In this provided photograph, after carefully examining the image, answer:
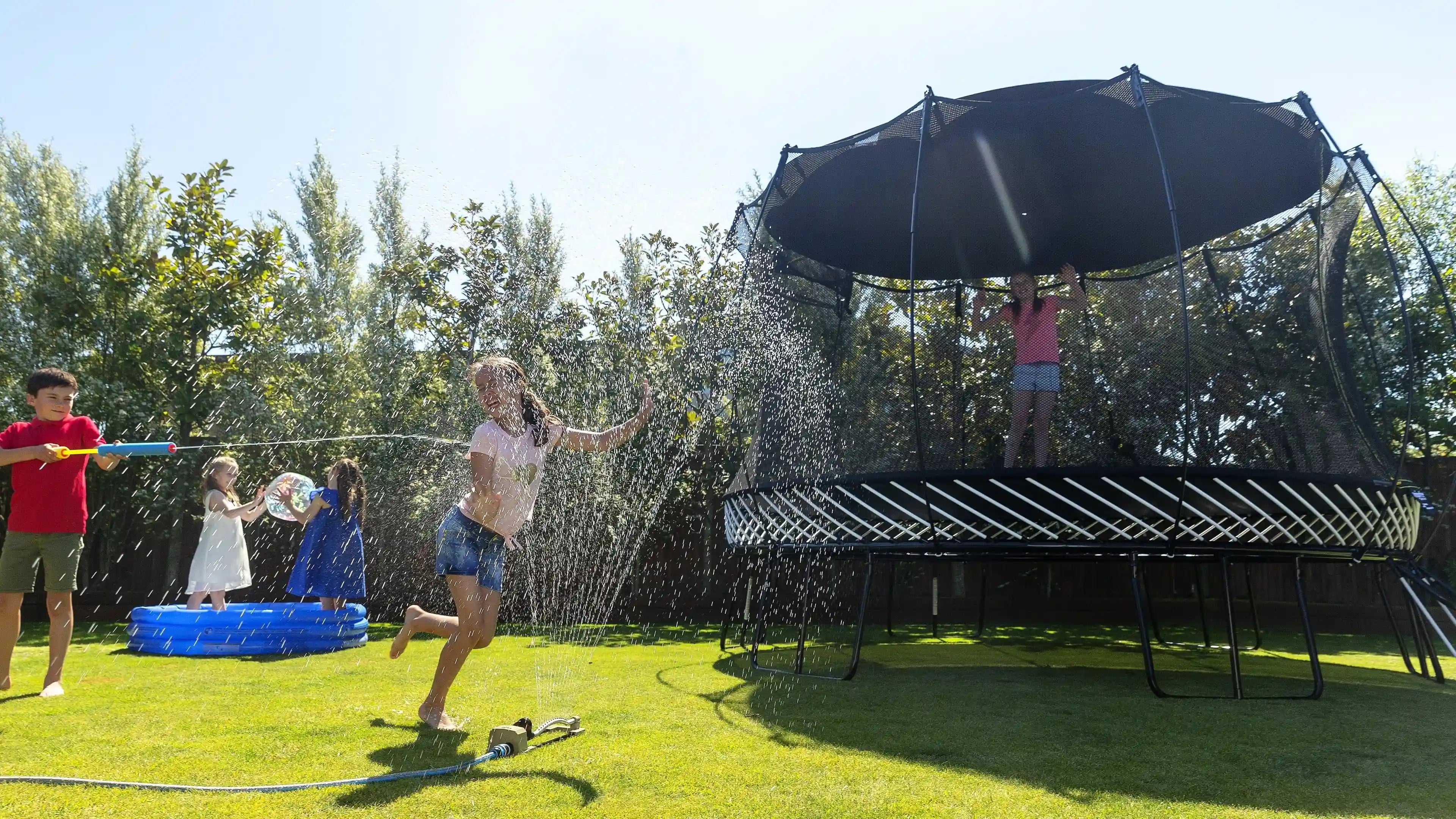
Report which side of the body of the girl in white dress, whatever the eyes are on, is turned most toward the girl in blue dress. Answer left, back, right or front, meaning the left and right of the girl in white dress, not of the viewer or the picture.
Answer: front

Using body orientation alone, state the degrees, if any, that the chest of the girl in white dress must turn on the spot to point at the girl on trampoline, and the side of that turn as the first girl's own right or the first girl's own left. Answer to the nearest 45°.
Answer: approximately 45° to the first girl's own right

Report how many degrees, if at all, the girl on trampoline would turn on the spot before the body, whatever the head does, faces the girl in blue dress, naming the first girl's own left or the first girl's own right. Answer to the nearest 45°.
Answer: approximately 90° to the first girl's own right

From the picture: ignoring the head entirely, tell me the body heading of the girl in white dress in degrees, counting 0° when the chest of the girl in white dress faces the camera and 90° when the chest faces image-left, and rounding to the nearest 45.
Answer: approximately 270°

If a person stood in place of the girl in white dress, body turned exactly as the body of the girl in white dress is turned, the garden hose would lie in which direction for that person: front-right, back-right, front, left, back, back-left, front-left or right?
right

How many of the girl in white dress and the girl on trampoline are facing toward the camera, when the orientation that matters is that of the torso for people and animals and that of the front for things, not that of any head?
1

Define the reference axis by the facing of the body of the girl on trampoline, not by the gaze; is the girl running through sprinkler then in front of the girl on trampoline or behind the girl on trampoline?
in front

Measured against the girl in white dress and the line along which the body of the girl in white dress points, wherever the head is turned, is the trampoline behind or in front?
in front

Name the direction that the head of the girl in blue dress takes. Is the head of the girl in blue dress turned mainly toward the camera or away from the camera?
away from the camera

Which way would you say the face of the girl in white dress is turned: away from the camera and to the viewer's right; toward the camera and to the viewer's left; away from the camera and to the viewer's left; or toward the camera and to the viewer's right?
toward the camera and to the viewer's right

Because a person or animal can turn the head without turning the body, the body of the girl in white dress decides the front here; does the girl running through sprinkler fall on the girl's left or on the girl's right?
on the girl's right
